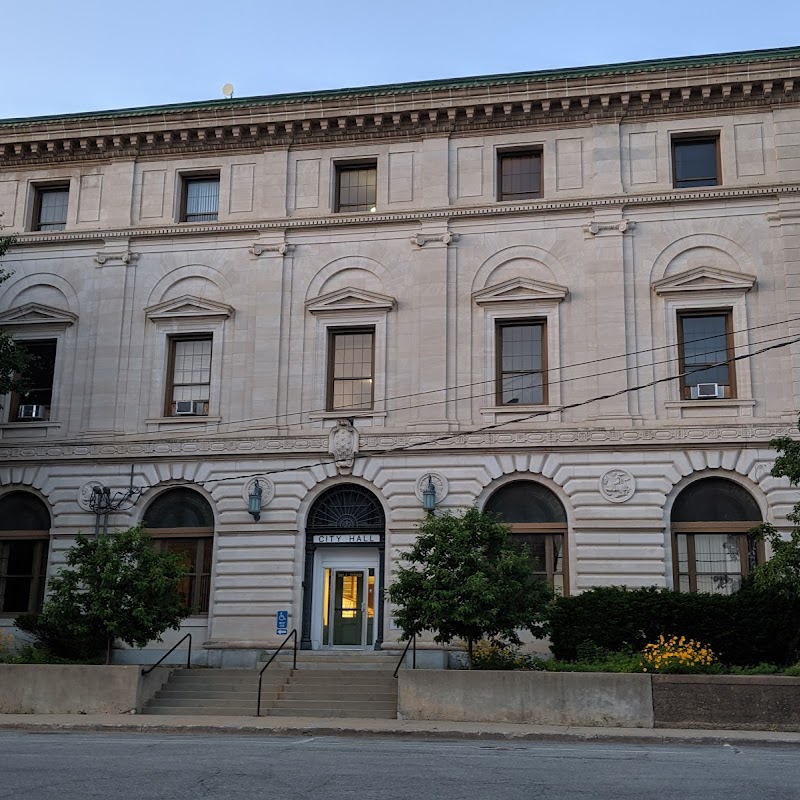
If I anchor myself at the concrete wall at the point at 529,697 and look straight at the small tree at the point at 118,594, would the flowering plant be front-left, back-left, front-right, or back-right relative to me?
back-right

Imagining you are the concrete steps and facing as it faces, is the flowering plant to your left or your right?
on your left

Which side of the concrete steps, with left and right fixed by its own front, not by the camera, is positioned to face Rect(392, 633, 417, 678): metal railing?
left

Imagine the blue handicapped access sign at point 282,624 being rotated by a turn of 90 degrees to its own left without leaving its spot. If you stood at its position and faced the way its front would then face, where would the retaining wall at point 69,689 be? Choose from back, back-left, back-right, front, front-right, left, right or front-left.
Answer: back-right

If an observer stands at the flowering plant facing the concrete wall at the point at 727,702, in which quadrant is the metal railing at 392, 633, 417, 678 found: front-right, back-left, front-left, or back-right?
back-right

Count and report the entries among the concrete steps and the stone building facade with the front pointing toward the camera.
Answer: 2

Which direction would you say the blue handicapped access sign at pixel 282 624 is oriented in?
toward the camera

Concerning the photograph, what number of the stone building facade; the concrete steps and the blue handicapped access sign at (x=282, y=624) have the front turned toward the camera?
3

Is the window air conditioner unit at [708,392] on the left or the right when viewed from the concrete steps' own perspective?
on its left

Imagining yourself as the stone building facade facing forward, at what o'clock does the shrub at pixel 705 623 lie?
The shrub is roughly at 10 o'clock from the stone building facade.

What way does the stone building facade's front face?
toward the camera
